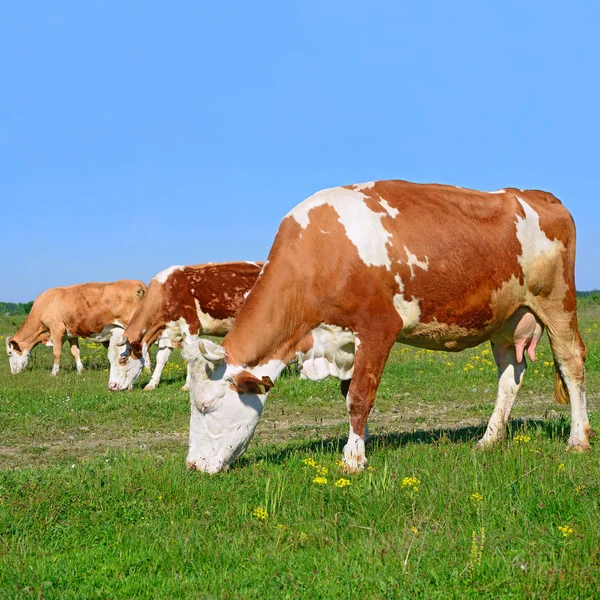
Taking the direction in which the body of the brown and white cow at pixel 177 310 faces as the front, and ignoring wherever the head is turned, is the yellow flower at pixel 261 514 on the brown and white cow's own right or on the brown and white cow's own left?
on the brown and white cow's own left

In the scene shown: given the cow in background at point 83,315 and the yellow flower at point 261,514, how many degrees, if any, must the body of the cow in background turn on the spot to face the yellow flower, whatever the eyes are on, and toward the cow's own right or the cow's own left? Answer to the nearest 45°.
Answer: approximately 90° to the cow's own left

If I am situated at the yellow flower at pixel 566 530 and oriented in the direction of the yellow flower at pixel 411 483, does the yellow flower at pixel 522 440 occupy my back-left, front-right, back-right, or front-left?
front-right

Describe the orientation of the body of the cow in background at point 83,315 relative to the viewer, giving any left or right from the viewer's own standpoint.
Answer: facing to the left of the viewer

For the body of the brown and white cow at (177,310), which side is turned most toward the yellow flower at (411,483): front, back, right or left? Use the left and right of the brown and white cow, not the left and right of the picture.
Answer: left

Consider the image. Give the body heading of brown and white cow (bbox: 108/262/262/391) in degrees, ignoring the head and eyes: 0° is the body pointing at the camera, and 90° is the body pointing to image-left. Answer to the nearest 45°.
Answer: approximately 90°

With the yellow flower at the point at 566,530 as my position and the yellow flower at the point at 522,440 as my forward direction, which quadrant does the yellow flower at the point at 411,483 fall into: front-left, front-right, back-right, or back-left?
front-left

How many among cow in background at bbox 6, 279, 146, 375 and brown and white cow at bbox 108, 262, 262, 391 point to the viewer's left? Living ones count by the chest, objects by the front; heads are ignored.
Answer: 2

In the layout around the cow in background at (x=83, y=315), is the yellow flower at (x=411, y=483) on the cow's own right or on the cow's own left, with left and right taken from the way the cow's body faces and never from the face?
on the cow's own left

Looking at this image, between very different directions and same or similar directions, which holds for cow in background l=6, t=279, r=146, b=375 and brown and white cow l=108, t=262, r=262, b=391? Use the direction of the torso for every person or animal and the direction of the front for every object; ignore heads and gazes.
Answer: same or similar directions

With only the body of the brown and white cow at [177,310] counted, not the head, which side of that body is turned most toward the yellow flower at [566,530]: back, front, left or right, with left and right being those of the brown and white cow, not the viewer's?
left
